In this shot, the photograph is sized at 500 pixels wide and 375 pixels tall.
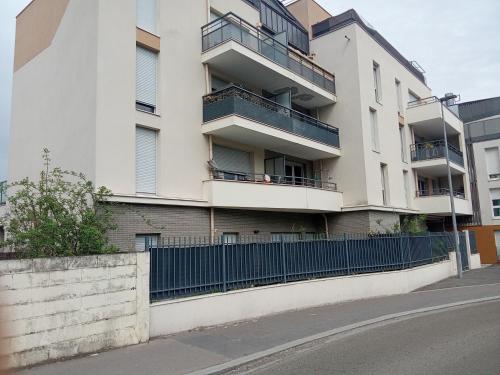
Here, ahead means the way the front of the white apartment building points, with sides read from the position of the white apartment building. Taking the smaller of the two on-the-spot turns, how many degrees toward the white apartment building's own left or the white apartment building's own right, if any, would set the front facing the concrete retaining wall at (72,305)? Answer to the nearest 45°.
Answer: approximately 45° to the white apartment building's own right

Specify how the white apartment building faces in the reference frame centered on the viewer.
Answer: facing the viewer and to the right of the viewer

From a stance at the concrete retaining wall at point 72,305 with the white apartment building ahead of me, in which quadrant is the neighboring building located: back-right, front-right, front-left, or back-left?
front-right

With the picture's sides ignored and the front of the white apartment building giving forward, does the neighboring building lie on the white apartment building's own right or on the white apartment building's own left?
on the white apartment building's own left

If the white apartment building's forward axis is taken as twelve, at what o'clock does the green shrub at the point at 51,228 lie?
The green shrub is roughly at 2 o'clock from the white apartment building.

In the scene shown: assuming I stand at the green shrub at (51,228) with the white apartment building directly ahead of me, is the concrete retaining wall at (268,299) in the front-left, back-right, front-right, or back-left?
front-right
